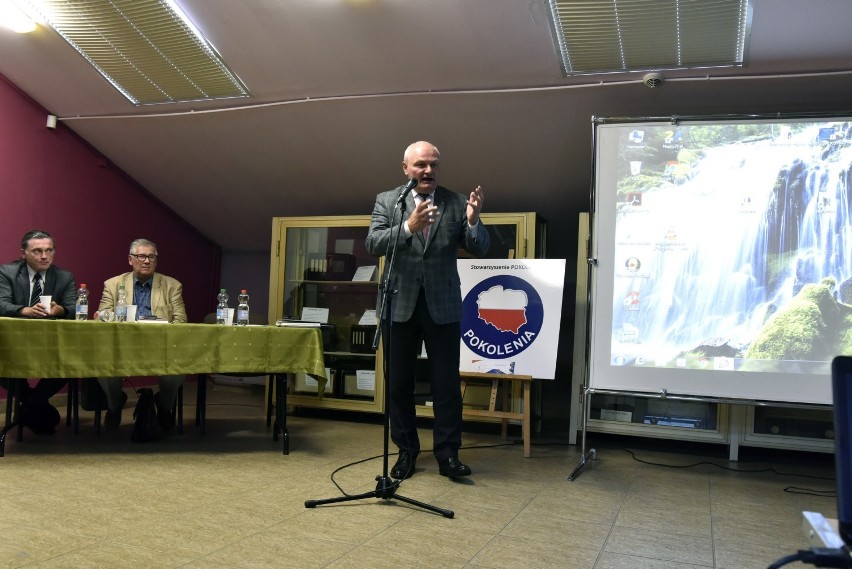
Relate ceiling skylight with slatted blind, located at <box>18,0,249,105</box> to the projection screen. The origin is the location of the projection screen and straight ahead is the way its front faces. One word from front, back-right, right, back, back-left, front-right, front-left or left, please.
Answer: right

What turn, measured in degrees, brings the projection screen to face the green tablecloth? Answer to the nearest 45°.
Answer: approximately 45° to its right

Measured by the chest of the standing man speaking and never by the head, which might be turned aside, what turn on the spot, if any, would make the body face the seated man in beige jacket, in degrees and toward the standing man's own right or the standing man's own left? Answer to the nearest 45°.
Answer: approximately 135° to the standing man's own right

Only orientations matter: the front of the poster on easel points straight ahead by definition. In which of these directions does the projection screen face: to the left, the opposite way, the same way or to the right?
the same way

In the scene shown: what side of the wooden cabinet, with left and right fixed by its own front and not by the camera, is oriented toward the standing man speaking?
front

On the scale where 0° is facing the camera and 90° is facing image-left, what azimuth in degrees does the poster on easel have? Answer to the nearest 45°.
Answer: approximately 0°

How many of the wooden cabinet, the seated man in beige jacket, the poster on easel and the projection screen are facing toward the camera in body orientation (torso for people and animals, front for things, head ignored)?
4

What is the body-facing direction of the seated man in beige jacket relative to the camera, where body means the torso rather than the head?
toward the camera

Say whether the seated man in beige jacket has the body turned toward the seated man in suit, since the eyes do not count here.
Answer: no

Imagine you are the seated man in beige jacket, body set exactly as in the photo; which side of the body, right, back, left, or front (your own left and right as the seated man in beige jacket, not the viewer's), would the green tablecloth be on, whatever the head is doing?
front

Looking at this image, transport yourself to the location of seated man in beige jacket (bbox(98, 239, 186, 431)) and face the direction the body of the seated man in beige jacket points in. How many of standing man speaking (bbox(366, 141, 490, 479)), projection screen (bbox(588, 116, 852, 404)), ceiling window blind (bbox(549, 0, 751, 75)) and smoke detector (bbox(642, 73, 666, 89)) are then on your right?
0

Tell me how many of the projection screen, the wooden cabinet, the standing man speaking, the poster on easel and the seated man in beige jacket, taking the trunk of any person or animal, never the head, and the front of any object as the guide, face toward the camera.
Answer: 5

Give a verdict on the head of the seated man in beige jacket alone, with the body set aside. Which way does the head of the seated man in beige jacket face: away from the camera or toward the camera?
toward the camera

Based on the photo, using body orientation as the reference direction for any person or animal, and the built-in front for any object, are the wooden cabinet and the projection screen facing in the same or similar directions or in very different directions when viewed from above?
same or similar directions

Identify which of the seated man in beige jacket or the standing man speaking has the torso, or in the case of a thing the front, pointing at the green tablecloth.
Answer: the seated man in beige jacket

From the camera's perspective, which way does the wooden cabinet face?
toward the camera

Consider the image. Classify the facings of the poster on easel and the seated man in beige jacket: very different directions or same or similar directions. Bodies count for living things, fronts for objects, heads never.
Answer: same or similar directions

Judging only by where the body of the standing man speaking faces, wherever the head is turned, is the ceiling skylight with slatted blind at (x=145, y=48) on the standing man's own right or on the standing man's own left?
on the standing man's own right

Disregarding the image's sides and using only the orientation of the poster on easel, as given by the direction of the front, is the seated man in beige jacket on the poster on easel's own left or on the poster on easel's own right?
on the poster on easel's own right
